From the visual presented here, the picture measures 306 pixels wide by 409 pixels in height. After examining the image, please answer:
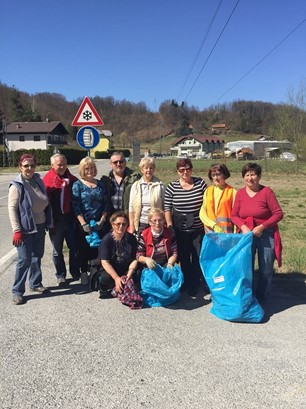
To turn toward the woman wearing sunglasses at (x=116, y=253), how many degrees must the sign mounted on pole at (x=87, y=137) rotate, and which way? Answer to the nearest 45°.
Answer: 0° — it already faces them

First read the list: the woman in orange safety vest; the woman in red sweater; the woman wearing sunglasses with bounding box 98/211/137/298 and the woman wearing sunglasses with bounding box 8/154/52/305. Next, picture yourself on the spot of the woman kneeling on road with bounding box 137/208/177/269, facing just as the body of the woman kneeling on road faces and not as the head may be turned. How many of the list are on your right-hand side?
2

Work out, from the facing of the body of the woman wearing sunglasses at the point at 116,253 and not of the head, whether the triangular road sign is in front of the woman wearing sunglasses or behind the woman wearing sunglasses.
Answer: behind

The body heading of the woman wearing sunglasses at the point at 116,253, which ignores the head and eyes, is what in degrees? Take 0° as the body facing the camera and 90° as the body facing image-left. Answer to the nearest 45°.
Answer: approximately 0°

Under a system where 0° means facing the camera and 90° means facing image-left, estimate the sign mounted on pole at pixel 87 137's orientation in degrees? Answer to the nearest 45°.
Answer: approximately 0°

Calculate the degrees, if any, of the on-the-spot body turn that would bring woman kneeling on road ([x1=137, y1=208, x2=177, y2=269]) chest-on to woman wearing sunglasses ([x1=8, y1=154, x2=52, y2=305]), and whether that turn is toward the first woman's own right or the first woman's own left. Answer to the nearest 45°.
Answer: approximately 90° to the first woman's own right

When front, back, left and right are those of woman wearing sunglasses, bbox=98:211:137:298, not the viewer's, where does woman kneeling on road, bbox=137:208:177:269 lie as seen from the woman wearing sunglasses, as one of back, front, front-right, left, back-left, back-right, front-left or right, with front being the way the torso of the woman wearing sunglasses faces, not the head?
left

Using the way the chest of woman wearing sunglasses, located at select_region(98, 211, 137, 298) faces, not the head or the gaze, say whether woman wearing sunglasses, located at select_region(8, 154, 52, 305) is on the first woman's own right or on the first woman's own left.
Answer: on the first woman's own right

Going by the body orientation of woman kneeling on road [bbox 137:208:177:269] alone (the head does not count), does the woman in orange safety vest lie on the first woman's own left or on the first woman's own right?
on the first woman's own left
